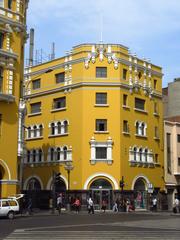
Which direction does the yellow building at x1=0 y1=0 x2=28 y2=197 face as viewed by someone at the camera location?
facing the viewer and to the right of the viewer
